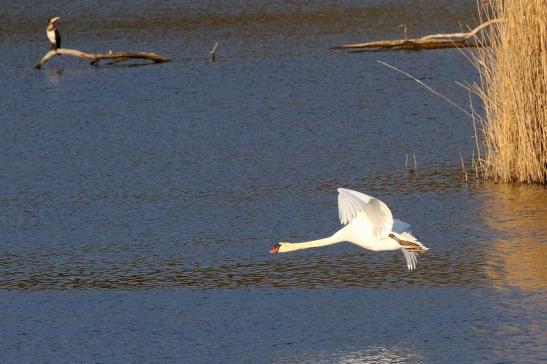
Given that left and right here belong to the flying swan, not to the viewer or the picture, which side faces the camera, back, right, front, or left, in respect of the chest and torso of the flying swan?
left

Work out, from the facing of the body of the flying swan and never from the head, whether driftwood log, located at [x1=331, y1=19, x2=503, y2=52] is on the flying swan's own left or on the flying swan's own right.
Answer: on the flying swan's own right
